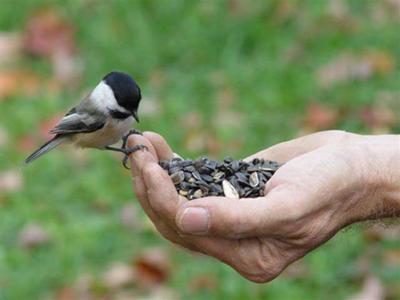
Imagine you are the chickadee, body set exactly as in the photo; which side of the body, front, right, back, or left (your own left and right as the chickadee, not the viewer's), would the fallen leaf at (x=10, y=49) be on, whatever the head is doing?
left

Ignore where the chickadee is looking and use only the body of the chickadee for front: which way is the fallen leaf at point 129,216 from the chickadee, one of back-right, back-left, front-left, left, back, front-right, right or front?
left

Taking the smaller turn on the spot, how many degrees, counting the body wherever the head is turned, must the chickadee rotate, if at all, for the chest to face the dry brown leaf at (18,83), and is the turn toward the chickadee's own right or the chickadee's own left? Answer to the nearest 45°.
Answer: approximately 90° to the chickadee's own left

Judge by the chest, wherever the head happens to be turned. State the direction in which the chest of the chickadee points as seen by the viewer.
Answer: to the viewer's right

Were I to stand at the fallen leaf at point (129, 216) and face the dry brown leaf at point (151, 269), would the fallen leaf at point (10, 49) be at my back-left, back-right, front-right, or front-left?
back-right

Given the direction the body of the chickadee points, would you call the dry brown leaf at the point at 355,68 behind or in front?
in front
